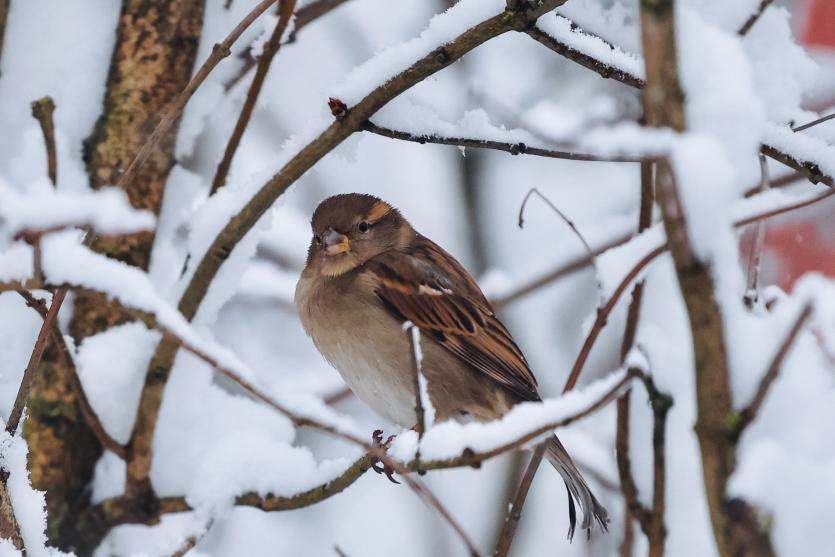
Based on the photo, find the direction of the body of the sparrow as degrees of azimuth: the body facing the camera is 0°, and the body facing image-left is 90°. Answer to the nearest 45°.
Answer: approximately 45°

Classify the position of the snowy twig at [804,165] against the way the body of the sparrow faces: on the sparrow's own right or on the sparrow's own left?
on the sparrow's own left

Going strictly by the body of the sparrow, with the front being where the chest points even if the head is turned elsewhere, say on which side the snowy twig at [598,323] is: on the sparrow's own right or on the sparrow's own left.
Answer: on the sparrow's own left

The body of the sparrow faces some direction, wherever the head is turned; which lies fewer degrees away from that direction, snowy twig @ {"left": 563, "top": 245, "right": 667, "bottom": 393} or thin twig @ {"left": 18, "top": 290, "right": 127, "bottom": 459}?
the thin twig

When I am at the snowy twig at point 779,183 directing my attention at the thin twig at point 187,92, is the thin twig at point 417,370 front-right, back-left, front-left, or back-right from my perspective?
front-left

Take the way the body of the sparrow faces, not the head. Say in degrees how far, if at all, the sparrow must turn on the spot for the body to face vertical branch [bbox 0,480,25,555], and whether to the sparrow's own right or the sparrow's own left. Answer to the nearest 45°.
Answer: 0° — it already faces it
